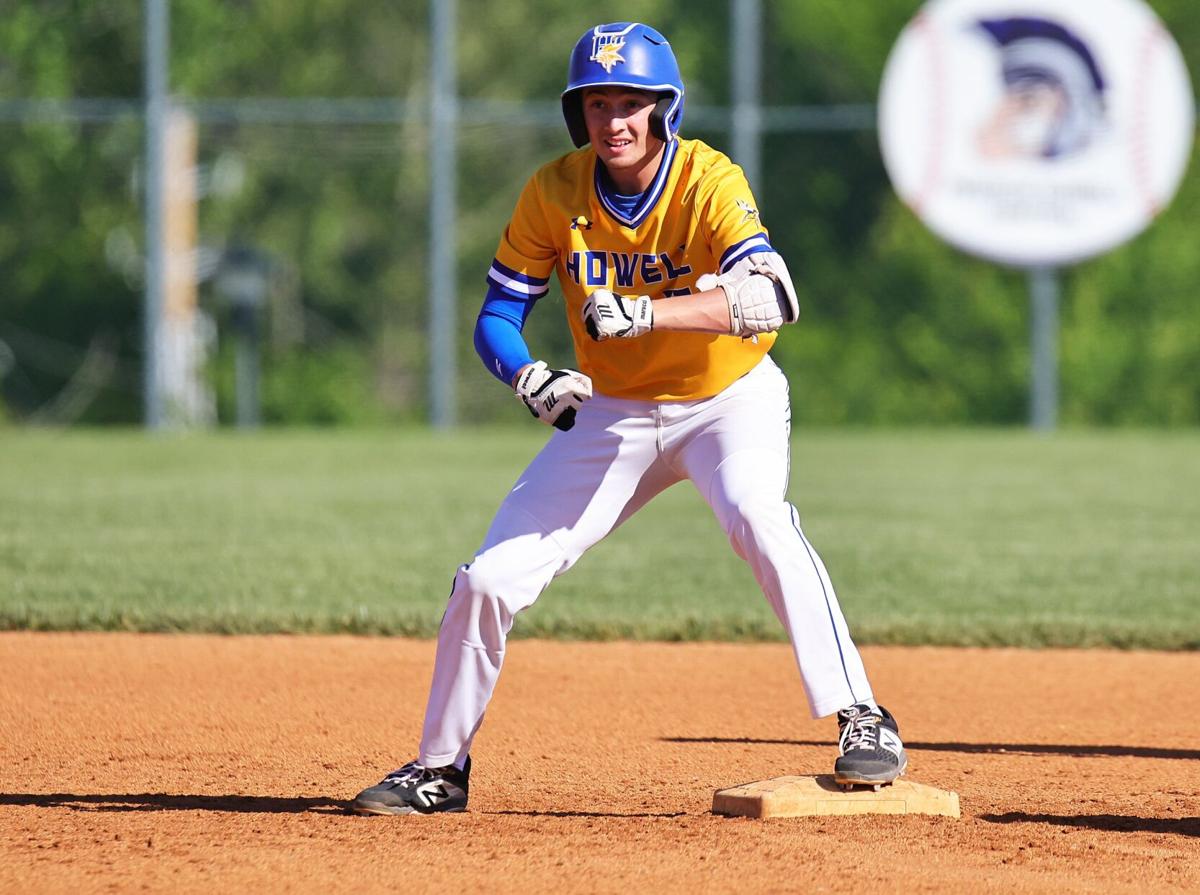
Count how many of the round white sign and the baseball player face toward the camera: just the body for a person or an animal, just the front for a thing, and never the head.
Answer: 2

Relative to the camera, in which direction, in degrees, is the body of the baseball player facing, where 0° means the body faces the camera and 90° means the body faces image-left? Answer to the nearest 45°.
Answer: approximately 0°

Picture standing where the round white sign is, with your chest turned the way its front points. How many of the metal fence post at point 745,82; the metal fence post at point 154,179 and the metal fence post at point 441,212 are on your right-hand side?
3

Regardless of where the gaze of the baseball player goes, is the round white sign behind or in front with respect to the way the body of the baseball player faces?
behind

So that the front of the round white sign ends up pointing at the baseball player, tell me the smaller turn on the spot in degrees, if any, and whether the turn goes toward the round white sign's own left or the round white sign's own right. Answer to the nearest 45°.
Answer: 0° — it already faces them

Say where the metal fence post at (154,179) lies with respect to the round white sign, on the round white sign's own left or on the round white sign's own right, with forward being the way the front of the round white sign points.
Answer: on the round white sign's own right

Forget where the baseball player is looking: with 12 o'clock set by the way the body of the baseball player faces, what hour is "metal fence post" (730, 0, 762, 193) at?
The metal fence post is roughly at 6 o'clock from the baseball player.

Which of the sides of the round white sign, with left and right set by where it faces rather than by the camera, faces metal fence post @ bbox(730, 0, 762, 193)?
right

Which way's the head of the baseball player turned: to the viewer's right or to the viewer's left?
to the viewer's left
